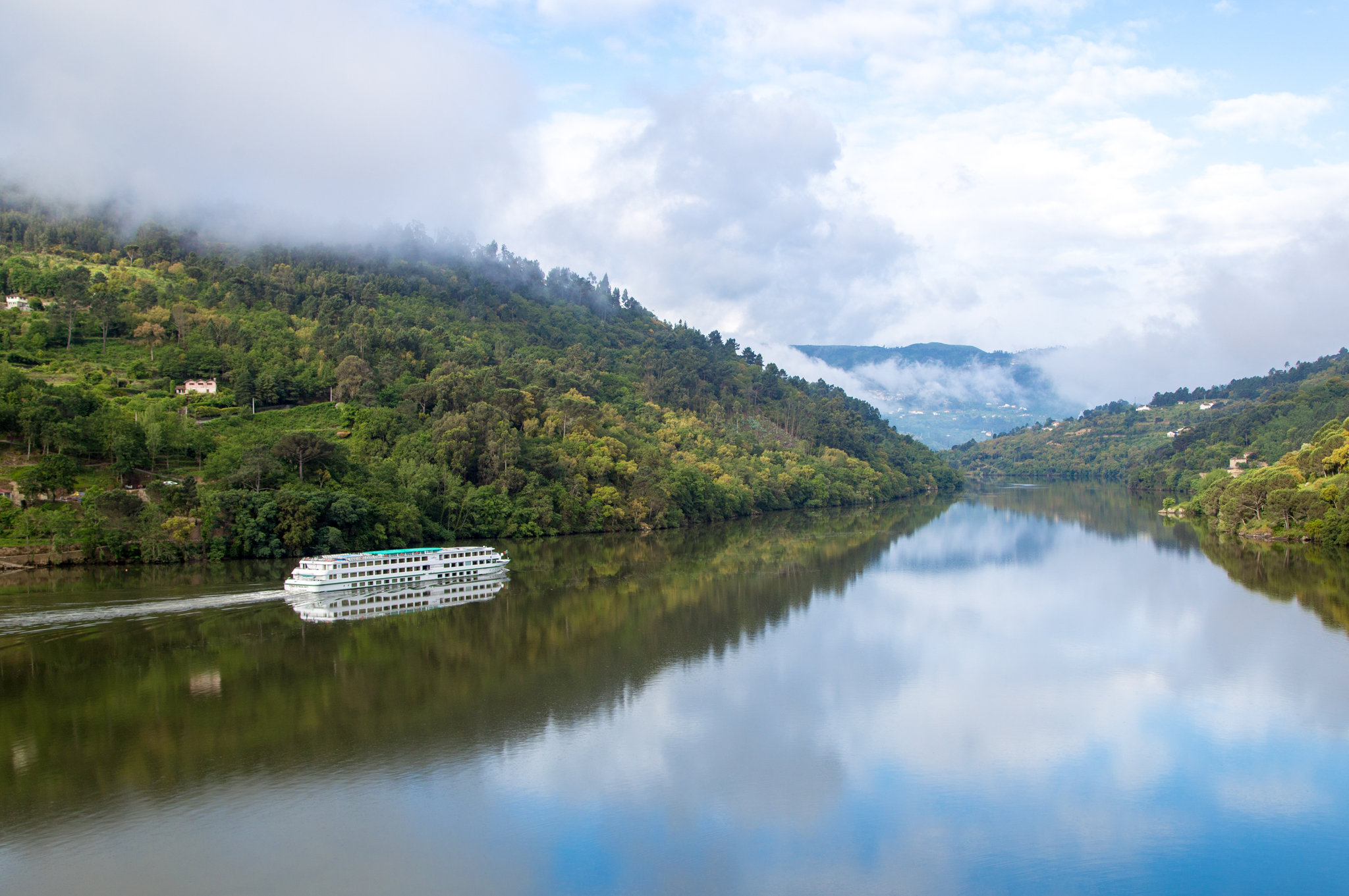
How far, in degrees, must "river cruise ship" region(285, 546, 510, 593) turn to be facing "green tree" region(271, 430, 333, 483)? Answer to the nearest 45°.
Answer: approximately 90° to its left

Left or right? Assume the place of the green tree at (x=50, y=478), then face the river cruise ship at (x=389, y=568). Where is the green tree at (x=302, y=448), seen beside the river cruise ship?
left

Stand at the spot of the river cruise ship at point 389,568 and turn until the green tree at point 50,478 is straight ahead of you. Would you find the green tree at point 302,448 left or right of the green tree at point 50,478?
right

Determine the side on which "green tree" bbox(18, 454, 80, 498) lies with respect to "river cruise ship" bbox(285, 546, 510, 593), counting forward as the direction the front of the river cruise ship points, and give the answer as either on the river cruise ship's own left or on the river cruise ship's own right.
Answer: on the river cruise ship's own left

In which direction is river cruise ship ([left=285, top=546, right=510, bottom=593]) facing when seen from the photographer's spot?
facing away from the viewer and to the right of the viewer
